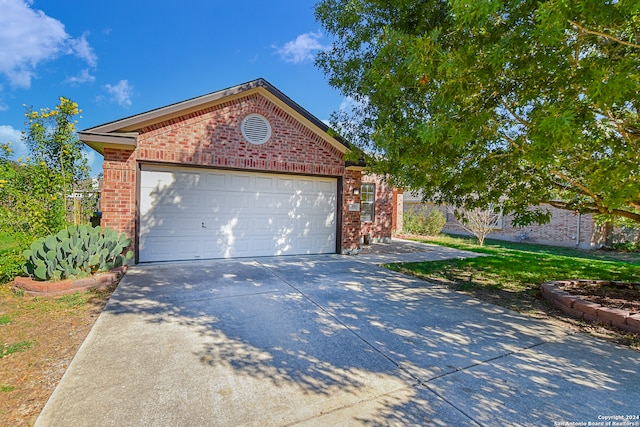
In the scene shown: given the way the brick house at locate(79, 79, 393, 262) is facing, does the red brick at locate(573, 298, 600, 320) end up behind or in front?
in front

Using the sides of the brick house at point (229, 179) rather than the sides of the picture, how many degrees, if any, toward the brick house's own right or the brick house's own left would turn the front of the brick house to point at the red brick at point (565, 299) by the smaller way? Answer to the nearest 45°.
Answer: approximately 45° to the brick house's own left

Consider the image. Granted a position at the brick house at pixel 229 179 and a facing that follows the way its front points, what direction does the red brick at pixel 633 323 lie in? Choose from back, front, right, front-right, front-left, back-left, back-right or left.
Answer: front-left

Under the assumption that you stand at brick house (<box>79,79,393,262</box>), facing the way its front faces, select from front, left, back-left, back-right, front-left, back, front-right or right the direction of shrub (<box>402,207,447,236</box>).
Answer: back-left

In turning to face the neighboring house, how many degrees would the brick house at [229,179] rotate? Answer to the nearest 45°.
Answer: approximately 90° to its left

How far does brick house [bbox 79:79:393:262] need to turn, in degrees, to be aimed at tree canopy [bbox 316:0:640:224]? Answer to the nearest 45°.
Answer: approximately 45° to its left

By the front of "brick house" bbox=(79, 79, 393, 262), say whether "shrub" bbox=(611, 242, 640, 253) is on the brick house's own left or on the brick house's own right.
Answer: on the brick house's own left

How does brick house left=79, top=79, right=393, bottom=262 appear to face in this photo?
toward the camera

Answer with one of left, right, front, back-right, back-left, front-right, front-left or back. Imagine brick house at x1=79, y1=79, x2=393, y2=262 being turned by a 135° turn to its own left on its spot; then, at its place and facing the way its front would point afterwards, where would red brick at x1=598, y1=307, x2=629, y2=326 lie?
right

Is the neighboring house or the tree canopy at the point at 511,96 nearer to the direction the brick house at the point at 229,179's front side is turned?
the tree canopy

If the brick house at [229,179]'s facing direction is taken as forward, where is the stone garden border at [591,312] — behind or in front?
in front
